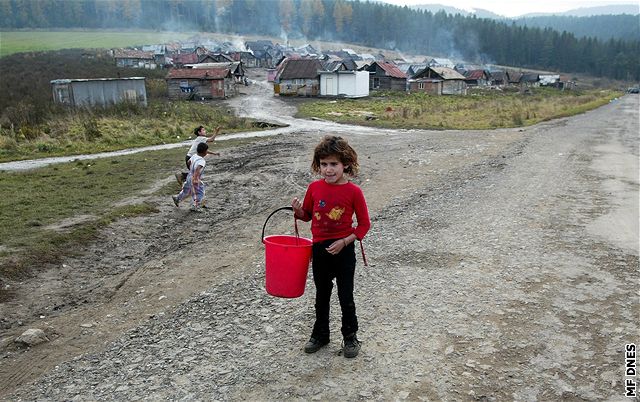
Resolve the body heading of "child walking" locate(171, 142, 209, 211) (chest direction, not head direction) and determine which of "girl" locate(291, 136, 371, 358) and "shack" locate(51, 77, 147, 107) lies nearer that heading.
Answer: the shack

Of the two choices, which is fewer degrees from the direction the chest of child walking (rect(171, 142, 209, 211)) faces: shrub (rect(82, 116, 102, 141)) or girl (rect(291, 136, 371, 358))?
the shrub
